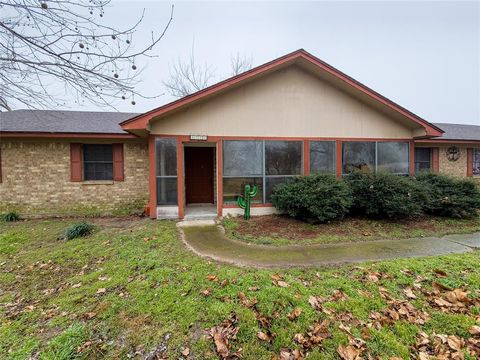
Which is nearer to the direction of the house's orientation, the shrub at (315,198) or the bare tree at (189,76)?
the shrub

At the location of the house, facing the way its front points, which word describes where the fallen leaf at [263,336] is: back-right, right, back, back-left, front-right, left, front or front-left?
front

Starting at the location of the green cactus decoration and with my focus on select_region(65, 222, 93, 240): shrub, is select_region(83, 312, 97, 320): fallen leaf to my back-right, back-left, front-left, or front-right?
front-left

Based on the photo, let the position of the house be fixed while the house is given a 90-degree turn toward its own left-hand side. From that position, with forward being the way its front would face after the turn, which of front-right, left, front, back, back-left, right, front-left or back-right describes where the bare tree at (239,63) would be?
left

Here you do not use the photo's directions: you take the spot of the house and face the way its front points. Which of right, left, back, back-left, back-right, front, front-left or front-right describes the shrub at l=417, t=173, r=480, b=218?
left

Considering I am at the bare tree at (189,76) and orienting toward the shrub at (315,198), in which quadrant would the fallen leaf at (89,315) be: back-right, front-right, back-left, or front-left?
front-right

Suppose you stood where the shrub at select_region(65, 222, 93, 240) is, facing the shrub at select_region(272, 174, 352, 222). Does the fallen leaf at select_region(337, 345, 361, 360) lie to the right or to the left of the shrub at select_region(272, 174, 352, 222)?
right

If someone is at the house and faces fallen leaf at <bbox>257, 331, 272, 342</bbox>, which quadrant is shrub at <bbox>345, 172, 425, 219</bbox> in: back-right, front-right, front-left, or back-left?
front-left

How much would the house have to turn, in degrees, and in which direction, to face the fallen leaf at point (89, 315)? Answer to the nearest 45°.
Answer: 0° — it already faces it

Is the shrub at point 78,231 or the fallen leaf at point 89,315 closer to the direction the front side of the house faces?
the fallen leaf

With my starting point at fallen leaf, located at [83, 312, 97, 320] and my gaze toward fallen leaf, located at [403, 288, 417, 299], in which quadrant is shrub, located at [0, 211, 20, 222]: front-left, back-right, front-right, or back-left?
back-left

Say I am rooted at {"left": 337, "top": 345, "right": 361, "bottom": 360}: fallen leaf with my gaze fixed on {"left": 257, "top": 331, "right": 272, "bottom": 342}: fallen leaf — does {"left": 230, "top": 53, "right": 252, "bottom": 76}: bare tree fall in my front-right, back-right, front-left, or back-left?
front-right

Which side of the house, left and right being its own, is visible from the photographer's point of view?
front

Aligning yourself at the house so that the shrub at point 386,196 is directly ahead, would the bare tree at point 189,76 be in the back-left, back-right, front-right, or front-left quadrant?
back-left

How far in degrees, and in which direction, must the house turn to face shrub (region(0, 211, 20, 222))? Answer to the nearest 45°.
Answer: approximately 90° to its right

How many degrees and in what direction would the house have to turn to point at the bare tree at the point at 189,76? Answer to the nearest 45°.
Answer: approximately 180°

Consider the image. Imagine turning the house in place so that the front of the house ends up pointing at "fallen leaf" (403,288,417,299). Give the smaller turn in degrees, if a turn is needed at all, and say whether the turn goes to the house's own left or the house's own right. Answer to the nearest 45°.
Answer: approximately 45° to the house's own left

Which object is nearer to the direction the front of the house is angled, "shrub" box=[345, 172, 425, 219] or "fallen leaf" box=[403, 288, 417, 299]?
the fallen leaf

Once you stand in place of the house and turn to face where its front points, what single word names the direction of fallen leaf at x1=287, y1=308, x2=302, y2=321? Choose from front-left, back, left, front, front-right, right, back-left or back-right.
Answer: front
